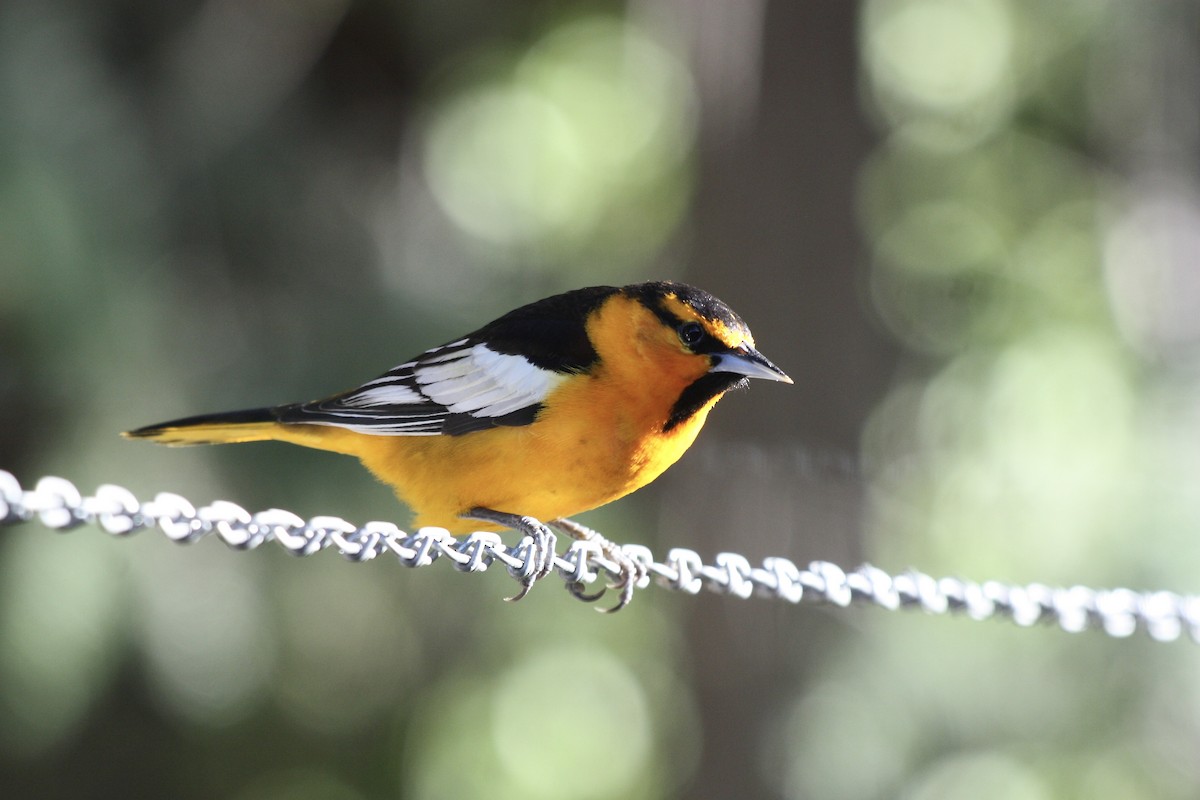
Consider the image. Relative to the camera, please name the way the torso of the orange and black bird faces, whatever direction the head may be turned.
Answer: to the viewer's right
